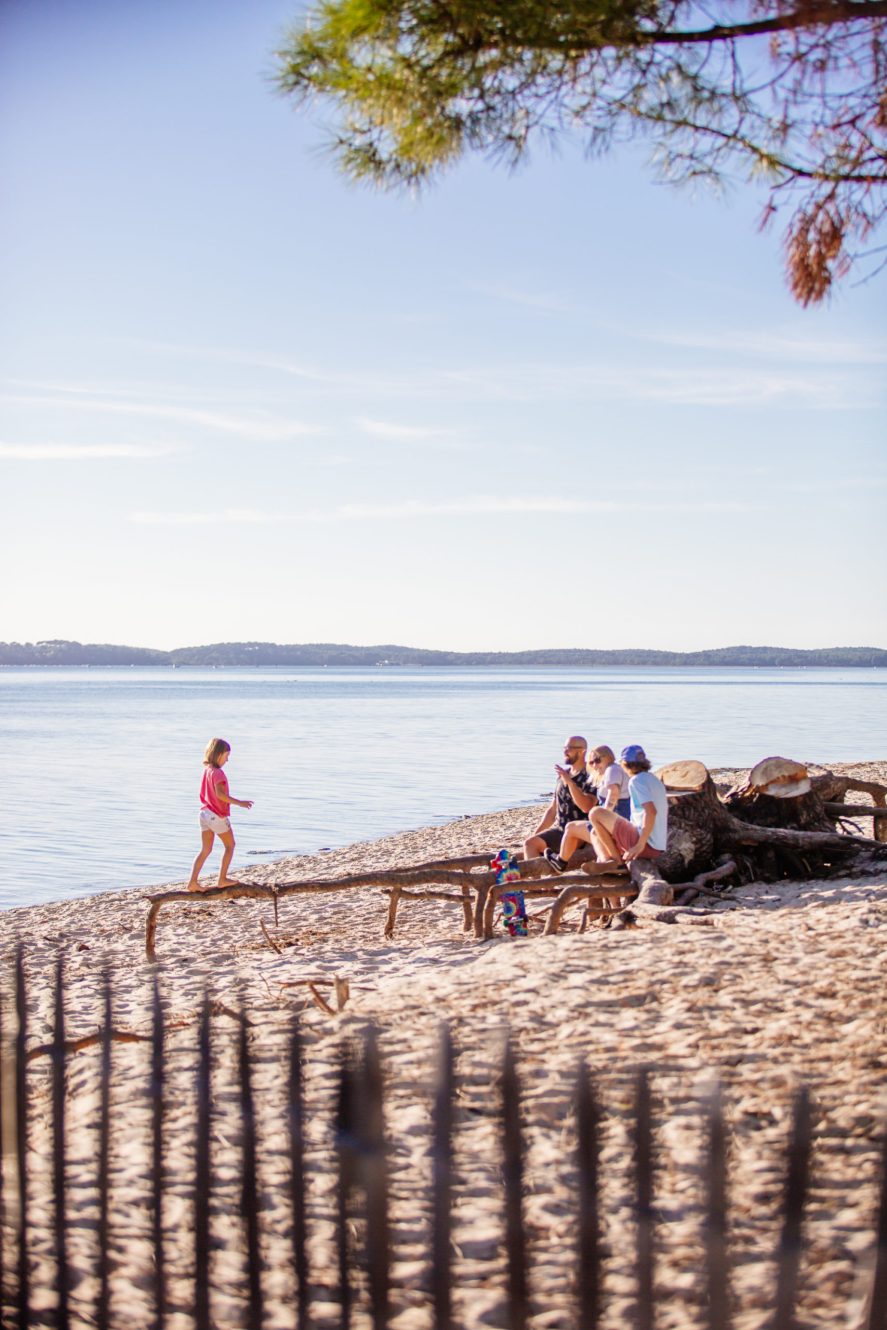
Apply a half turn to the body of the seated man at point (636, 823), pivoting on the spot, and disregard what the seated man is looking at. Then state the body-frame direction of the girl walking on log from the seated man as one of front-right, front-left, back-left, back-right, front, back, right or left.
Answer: back-left

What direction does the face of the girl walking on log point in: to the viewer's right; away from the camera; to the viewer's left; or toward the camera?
to the viewer's right

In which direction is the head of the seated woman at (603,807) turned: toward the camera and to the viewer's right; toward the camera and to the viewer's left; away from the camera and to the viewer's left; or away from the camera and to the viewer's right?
toward the camera and to the viewer's left

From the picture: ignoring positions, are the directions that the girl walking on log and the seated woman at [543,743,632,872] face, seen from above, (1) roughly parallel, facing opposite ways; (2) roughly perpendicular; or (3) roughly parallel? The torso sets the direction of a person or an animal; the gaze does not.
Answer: roughly parallel, facing opposite ways

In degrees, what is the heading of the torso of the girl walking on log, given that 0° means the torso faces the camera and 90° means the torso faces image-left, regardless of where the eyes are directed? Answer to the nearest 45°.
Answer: approximately 270°

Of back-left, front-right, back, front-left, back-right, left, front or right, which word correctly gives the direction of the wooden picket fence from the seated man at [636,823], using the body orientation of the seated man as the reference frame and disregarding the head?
left

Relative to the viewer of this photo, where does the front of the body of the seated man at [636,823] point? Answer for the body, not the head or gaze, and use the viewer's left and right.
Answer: facing to the left of the viewer

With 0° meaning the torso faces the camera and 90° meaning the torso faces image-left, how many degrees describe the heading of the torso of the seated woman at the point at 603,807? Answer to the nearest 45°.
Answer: approximately 90°

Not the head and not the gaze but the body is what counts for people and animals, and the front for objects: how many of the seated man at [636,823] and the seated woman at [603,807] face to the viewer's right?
0
